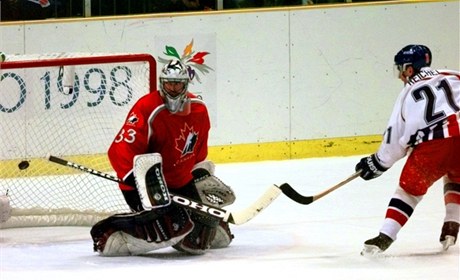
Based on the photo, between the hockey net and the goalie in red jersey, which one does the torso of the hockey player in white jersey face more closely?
the hockey net

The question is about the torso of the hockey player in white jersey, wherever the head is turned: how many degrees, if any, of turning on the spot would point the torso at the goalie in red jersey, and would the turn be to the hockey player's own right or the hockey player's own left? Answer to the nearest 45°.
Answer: approximately 45° to the hockey player's own left

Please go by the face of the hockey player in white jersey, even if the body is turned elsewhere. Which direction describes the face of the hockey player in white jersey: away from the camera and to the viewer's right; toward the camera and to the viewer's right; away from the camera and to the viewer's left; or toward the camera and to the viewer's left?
away from the camera and to the viewer's left

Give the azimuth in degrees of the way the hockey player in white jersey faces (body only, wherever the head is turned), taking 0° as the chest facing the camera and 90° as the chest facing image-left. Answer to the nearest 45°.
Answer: approximately 135°

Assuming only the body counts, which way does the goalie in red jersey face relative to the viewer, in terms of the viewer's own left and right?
facing the viewer and to the right of the viewer

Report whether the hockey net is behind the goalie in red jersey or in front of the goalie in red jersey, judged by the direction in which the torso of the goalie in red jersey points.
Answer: behind

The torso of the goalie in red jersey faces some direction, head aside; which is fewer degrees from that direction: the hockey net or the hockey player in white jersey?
the hockey player in white jersey

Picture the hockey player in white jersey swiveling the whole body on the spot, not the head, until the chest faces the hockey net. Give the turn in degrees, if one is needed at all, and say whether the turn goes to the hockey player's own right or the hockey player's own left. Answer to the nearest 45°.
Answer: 0° — they already face it

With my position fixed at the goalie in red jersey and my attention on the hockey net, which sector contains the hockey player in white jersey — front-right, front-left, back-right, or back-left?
back-right

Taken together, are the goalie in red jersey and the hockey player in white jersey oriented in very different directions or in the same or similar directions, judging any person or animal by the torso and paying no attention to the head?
very different directions
